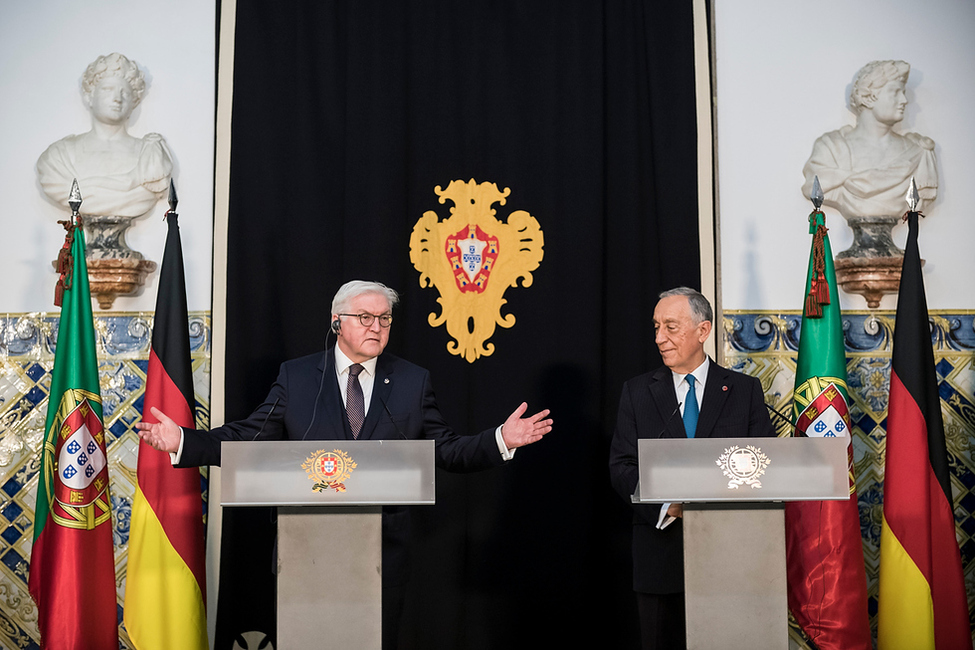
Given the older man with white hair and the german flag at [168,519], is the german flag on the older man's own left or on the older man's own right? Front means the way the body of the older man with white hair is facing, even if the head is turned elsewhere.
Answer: on the older man's own right

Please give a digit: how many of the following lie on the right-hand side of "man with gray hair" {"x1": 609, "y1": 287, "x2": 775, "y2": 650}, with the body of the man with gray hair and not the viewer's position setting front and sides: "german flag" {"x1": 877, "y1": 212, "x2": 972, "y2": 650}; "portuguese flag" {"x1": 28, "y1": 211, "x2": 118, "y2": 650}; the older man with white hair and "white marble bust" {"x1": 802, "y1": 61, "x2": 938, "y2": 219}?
2

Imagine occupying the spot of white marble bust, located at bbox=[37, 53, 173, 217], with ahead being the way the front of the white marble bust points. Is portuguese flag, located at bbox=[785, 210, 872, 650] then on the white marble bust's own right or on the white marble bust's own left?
on the white marble bust's own left

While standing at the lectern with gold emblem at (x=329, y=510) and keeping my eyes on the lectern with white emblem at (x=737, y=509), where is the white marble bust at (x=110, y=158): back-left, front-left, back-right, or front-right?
back-left

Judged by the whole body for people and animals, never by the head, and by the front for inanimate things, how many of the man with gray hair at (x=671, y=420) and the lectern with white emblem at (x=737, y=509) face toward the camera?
2

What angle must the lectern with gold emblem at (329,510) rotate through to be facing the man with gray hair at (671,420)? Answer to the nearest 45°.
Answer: approximately 90° to its left

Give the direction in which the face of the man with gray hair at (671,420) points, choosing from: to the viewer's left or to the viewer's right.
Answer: to the viewer's left

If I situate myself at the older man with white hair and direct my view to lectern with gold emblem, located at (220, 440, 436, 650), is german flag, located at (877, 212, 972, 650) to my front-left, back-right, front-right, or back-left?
back-left

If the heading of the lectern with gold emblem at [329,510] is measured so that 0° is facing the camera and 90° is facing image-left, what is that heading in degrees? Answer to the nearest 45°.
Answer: approximately 0°
